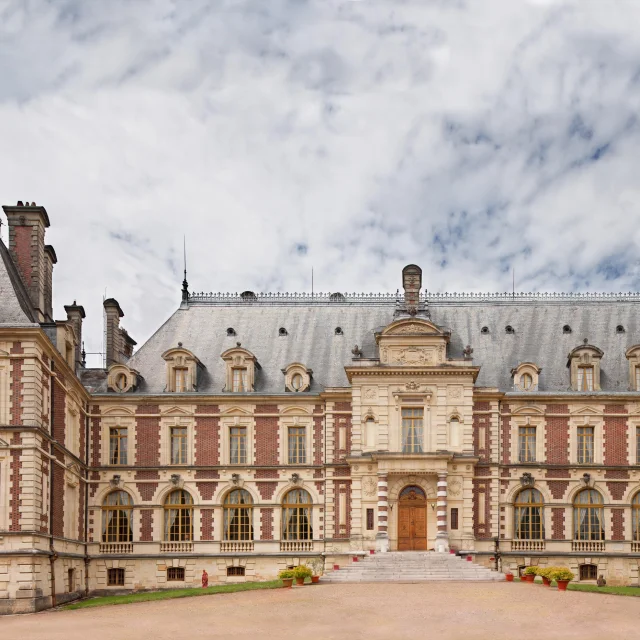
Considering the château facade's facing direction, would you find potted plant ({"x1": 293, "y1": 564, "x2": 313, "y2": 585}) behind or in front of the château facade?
in front

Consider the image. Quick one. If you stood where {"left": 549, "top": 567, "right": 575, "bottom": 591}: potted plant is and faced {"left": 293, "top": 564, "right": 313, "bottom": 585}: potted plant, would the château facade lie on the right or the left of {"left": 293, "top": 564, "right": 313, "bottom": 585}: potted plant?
right

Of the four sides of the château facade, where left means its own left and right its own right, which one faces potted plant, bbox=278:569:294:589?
front

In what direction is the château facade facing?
toward the camera

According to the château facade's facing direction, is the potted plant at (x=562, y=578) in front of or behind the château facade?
in front
